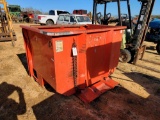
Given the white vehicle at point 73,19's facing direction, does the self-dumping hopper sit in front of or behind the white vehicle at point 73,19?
in front

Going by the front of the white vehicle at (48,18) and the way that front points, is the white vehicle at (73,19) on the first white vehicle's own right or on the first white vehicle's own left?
on the first white vehicle's own right

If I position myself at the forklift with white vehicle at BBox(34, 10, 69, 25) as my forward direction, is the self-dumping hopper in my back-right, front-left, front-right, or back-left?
back-left

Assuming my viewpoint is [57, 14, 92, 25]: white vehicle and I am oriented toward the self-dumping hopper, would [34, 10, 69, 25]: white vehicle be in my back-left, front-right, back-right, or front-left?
back-right
